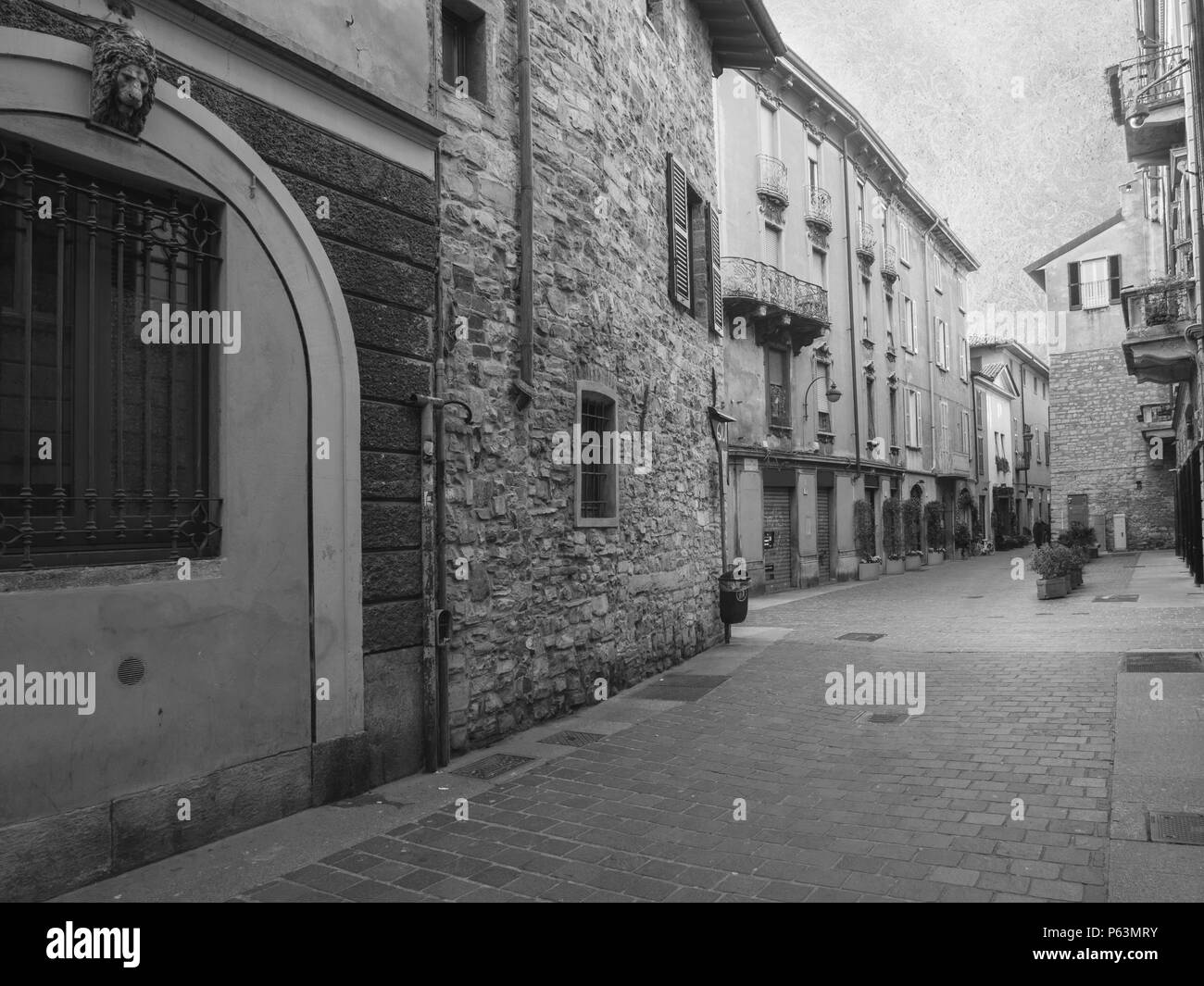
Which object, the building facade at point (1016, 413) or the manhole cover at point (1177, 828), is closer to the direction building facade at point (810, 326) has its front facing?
the manhole cover

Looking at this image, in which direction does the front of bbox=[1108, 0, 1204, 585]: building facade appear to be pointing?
to the viewer's left

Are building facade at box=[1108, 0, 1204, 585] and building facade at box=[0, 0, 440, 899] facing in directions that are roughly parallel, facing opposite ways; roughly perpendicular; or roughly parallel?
roughly parallel, facing opposite ways

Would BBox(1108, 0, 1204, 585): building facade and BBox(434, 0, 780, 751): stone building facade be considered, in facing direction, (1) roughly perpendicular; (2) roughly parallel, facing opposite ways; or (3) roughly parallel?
roughly parallel, facing opposite ways

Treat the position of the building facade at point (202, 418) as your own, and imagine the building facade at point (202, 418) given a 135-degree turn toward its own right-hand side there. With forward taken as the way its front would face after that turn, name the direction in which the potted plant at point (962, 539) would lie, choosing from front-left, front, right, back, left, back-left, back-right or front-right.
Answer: back-right

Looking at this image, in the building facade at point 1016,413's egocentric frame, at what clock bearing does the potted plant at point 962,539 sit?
The potted plant is roughly at 2 o'clock from the building facade.

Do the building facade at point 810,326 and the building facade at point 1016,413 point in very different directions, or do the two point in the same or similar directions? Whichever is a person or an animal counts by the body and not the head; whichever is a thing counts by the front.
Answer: same or similar directions

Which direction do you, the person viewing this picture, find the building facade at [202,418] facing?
facing the viewer and to the right of the viewer

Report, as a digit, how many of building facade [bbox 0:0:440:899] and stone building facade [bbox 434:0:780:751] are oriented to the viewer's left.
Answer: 0

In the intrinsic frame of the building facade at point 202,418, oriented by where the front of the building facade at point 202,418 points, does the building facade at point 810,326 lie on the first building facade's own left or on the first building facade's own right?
on the first building facade's own left

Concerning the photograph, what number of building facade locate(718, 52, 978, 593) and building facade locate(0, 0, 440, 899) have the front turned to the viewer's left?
0

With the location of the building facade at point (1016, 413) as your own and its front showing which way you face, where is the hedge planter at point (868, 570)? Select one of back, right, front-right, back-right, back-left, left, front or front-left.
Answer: front-right

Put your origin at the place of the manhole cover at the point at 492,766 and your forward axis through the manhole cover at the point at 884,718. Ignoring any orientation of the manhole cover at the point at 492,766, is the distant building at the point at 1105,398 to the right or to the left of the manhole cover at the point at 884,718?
left

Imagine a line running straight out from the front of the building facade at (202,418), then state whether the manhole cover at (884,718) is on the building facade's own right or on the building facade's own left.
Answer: on the building facade's own left

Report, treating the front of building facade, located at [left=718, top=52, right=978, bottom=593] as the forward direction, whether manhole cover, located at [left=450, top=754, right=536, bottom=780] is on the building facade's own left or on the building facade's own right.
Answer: on the building facade's own right
